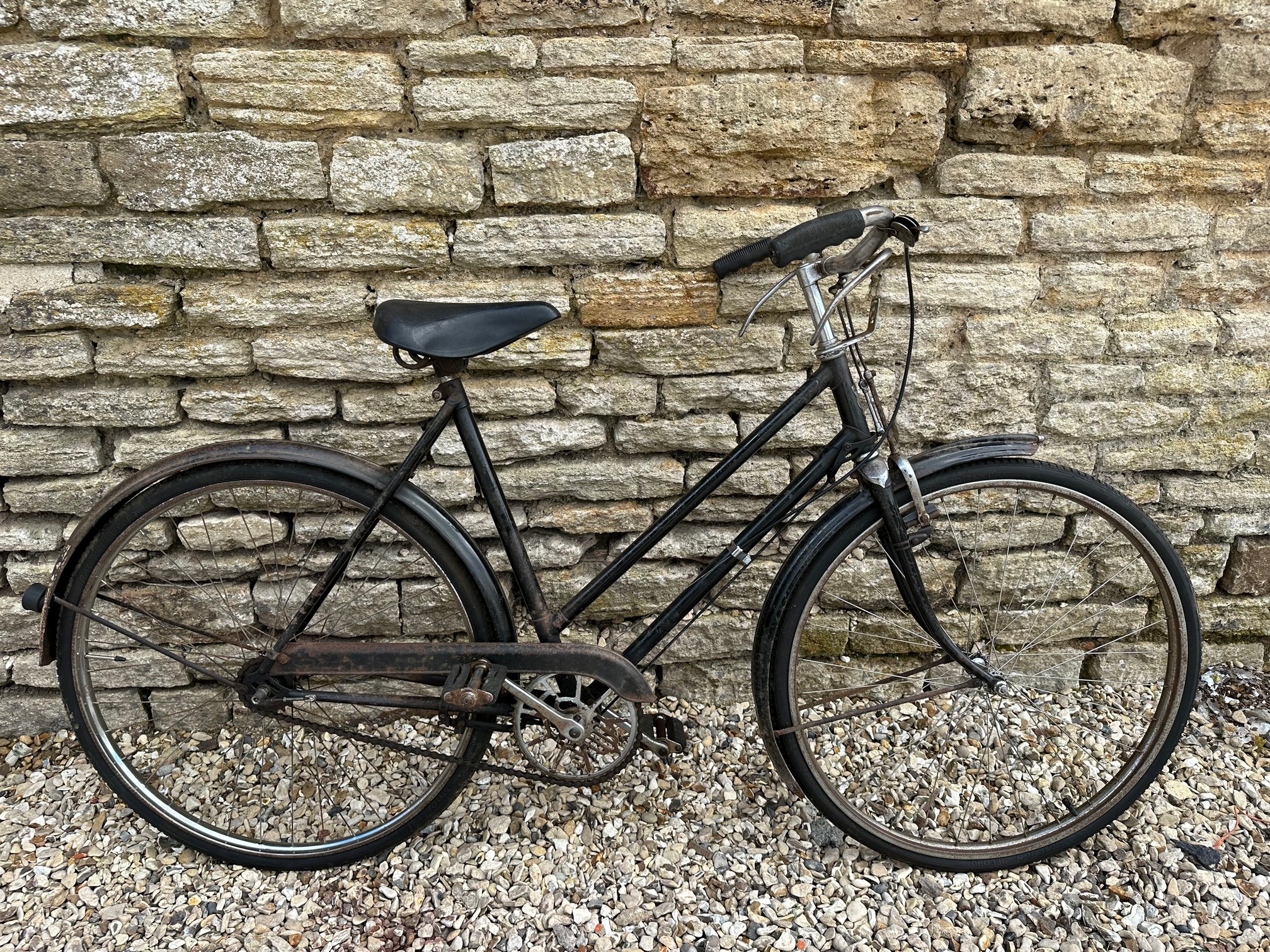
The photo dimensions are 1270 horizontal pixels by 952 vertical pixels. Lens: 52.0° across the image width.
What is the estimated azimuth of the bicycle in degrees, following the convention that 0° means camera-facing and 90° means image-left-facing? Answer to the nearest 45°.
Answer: approximately 270°
